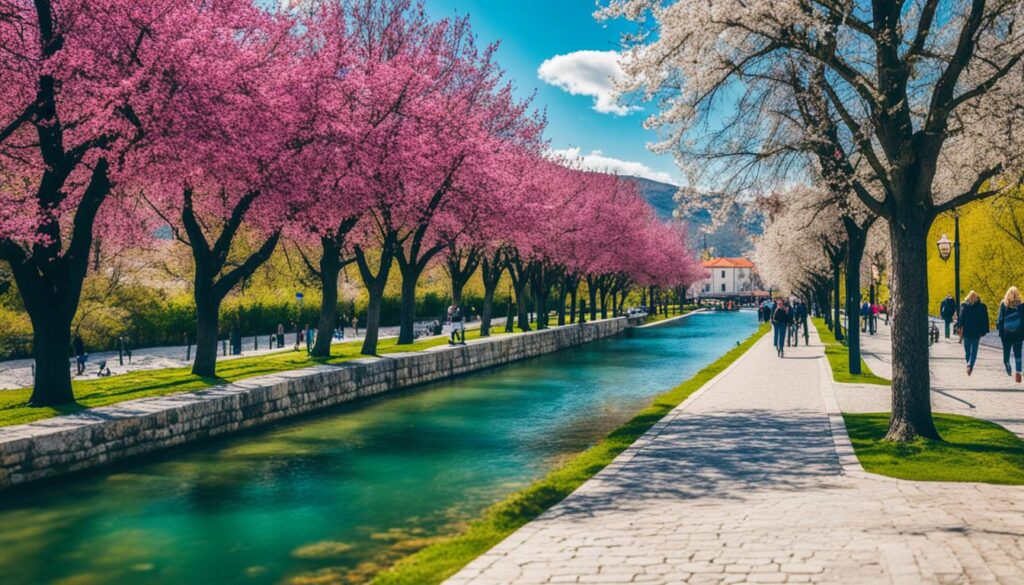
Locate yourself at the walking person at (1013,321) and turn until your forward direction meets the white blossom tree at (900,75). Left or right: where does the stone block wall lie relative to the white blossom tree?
right

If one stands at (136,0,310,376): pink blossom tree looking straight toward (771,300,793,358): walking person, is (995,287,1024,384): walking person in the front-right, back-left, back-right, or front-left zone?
front-right

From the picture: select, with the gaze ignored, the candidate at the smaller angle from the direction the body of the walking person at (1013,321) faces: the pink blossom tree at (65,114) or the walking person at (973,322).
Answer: the walking person

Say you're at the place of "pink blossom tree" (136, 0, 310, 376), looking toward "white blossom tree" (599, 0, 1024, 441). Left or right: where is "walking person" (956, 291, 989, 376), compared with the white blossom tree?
left
